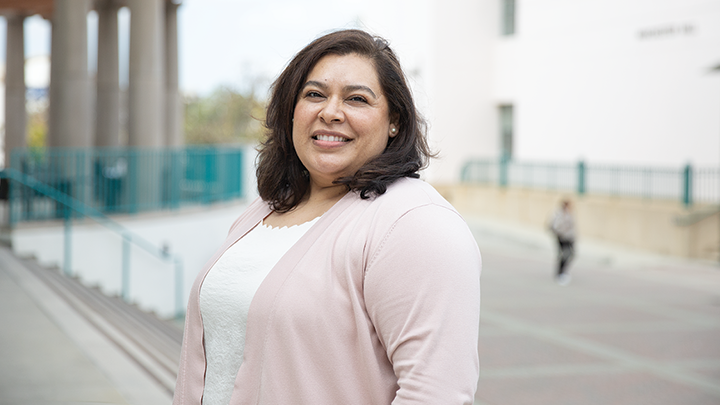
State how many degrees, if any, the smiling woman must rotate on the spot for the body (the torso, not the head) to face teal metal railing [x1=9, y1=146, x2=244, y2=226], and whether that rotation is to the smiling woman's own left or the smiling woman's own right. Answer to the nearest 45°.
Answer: approximately 135° to the smiling woman's own right

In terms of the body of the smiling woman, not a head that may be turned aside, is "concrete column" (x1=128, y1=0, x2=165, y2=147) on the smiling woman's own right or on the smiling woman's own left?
on the smiling woman's own right

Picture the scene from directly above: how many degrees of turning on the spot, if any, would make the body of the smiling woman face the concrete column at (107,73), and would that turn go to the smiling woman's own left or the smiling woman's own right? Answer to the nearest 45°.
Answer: approximately 135° to the smiling woman's own right

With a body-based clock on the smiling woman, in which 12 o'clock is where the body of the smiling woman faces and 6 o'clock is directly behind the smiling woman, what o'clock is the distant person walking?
The distant person walking is roughly at 5 o'clock from the smiling woman.

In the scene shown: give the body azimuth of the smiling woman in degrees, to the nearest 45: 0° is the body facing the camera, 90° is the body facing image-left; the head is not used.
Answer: approximately 45°

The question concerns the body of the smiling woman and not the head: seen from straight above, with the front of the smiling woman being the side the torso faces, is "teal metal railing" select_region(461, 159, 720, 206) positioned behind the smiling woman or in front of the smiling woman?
behind

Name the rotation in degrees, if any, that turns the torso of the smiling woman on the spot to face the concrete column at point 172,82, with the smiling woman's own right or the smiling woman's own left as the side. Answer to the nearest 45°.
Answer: approximately 135° to the smiling woman's own right

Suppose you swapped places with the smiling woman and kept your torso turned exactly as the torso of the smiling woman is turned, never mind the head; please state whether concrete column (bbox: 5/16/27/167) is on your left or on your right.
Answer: on your right

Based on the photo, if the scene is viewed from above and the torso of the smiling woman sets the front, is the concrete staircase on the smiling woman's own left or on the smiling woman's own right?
on the smiling woman's own right
